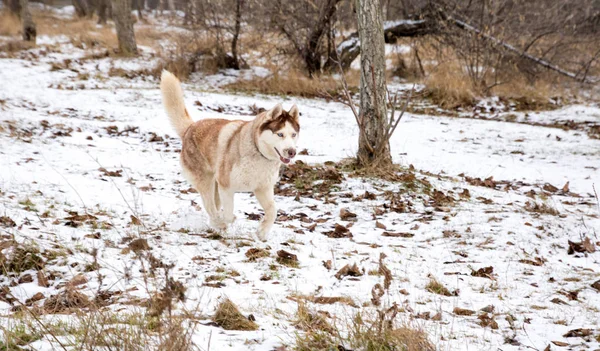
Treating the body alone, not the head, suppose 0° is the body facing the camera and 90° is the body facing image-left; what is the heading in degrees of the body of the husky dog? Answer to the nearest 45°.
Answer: approximately 315°

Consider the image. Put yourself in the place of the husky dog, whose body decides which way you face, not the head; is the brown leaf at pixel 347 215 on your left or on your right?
on your left

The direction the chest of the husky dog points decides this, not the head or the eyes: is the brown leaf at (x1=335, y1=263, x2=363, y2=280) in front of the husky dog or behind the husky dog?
in front

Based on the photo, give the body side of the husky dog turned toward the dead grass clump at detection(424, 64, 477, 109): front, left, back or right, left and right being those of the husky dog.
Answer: left

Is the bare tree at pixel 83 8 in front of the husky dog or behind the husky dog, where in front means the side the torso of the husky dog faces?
behind

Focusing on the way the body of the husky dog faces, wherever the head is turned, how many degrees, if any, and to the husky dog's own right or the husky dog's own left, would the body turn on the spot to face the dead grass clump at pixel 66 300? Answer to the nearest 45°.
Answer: approximately 90° to the husky dog's own right

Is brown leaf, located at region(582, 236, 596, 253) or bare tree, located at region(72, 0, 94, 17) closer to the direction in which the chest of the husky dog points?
the brown leaf

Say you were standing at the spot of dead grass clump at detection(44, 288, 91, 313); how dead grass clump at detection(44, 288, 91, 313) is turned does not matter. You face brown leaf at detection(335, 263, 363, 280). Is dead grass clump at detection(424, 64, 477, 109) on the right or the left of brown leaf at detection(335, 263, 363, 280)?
left

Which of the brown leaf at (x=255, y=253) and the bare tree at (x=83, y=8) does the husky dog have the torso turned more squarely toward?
the brown leaf

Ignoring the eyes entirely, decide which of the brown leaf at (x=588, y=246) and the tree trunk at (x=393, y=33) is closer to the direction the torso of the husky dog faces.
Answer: the brown leaf

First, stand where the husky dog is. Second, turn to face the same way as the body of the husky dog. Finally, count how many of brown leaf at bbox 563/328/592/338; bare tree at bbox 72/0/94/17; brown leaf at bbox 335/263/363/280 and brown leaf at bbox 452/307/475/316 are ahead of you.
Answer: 3

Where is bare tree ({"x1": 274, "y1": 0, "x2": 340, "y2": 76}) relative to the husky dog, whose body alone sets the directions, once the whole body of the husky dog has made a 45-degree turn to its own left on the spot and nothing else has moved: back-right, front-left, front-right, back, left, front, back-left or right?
left

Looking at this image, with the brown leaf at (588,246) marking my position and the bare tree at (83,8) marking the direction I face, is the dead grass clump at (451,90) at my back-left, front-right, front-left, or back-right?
front-right

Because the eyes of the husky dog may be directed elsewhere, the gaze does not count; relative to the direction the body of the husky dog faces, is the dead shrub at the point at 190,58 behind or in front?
behind

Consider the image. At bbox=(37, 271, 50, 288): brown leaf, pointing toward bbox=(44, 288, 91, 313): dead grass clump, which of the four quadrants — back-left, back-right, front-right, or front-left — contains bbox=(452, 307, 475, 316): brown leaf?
front-left
